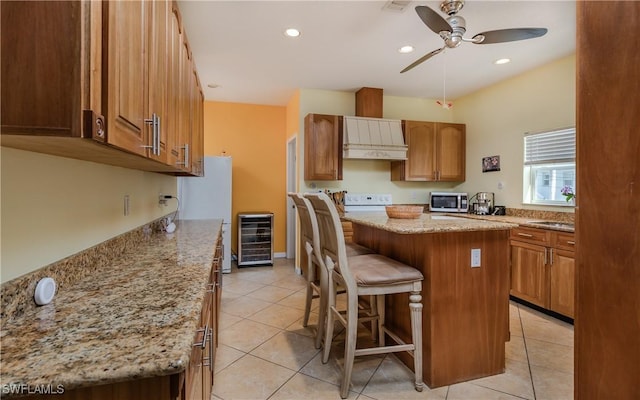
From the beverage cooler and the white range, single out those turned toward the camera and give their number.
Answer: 2

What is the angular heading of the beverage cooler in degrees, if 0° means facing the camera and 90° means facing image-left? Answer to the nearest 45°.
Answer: approximately 0°

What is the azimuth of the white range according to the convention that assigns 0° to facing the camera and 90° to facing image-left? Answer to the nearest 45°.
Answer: approximately 0°

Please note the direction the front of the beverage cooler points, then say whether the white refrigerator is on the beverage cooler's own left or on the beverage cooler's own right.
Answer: on the beverage cooler's own right

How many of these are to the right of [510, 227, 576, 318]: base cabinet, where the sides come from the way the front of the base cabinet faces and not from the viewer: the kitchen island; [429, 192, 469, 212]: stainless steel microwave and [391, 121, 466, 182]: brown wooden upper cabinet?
2

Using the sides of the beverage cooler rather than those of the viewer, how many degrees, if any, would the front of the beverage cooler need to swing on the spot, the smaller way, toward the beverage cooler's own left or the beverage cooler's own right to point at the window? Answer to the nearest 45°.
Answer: approximately 45° to the beverage cooler's own left

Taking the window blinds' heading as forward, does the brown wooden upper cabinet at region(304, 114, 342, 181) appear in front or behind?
in front

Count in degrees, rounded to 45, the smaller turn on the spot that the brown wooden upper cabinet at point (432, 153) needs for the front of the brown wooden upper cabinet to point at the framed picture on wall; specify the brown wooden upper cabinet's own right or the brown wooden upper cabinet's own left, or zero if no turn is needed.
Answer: approximately 90° to the brown wooden upper cabinet's own left

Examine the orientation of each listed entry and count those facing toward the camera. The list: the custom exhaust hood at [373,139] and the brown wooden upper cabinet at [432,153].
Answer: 2

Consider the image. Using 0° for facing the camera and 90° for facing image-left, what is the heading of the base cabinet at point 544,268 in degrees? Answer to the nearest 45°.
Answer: approximately 45°

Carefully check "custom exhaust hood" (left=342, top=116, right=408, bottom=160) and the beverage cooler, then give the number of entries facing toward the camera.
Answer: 2
